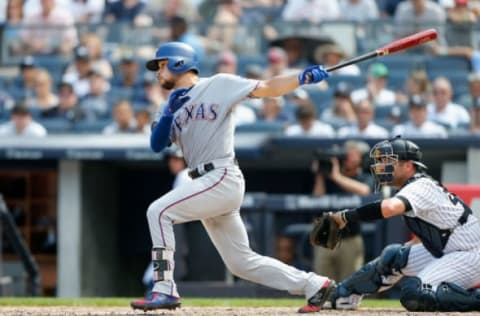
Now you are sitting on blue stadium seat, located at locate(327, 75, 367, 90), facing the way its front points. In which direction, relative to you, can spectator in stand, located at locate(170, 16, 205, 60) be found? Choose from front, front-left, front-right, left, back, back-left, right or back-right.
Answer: right

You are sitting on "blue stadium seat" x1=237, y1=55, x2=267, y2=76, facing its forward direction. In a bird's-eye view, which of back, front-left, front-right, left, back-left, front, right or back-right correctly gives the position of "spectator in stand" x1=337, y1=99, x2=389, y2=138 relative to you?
front-left

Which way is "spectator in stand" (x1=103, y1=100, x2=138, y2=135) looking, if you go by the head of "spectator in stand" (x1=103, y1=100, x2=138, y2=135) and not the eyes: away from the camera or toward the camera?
toward the camera

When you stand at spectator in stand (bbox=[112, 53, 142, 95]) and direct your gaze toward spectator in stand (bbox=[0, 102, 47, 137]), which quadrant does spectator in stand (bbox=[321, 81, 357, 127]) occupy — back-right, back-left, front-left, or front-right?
back-left

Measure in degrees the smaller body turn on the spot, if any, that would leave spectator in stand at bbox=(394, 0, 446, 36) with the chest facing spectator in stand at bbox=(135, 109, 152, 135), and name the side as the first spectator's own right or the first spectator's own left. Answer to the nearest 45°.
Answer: approximately 45° to the first spectator's own right

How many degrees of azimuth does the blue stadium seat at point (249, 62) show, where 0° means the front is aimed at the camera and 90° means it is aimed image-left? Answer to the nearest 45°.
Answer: approximately 0°

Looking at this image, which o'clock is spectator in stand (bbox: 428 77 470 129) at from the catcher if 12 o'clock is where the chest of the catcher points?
The spectator in stand is roughly at 3 o'clock from the catcher.

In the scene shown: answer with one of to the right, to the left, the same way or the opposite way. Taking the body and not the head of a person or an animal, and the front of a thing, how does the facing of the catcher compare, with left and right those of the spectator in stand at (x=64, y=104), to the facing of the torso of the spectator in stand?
to the right

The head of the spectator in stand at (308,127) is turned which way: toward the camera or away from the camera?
toward the camera

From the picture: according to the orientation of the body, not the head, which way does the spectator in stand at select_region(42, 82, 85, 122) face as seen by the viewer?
toward the camera

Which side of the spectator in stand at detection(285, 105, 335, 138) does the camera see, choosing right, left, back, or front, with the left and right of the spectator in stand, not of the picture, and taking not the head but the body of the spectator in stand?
front

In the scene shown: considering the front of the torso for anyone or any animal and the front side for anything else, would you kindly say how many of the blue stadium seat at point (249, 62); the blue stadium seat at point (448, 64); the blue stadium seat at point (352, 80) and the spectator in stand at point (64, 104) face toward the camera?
4
